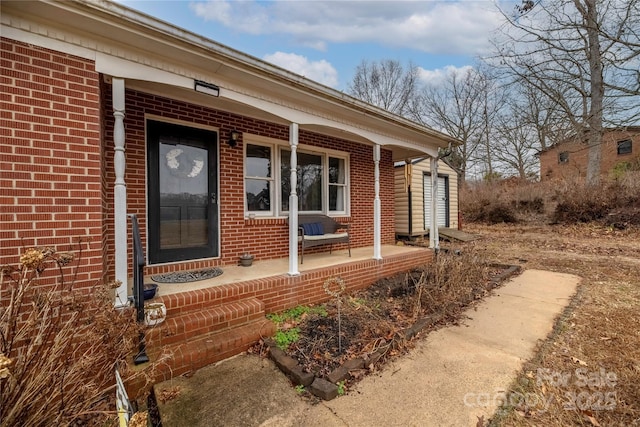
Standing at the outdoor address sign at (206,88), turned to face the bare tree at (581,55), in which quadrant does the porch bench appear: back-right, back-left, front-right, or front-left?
front-left

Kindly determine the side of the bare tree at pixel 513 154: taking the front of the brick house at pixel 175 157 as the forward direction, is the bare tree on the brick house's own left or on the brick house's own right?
on the brick house's own left

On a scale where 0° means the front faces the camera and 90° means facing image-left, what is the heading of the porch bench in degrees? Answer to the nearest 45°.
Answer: approximately 315°

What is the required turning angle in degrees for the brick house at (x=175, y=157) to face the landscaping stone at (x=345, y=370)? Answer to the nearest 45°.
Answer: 0° — it already faces it

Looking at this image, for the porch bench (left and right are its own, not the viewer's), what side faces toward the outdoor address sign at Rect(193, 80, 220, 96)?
right

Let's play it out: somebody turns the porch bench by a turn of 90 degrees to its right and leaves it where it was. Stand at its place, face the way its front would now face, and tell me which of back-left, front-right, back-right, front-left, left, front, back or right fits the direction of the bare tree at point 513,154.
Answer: back

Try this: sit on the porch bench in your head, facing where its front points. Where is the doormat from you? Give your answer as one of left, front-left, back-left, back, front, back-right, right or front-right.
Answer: right

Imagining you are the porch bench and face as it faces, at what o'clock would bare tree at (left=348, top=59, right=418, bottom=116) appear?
The bare tree is roughly at 8 o'clock from the porch bench.

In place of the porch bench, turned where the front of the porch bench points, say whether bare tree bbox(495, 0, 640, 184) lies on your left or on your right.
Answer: on your left

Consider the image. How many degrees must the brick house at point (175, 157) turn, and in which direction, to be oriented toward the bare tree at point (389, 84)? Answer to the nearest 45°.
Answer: approximately 90° to its left

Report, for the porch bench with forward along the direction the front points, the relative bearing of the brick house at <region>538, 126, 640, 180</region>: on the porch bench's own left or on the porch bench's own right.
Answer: on the porch bench's own left

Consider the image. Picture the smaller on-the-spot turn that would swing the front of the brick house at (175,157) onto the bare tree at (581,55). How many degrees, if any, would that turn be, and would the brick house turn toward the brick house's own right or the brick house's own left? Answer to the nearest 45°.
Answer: approximately 45° to the brick house's own left

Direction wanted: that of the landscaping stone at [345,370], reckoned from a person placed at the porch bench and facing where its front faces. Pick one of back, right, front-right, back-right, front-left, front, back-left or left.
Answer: front-right
